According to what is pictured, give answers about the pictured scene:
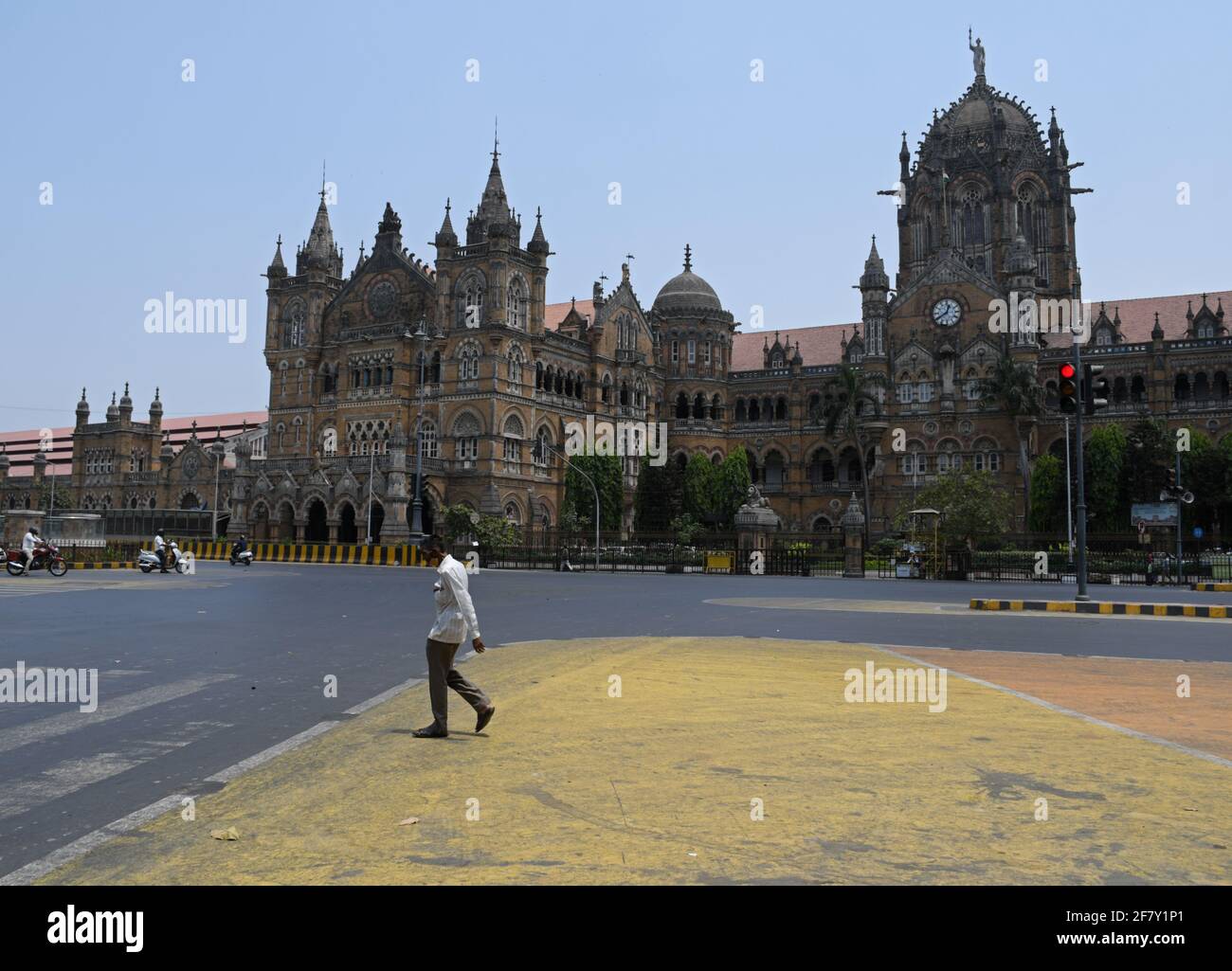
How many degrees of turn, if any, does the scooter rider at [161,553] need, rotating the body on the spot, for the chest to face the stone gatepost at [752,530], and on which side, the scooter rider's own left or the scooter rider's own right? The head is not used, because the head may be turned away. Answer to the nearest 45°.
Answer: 0° — they already face it

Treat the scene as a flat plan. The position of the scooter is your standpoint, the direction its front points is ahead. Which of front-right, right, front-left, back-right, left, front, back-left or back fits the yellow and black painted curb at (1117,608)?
front-right

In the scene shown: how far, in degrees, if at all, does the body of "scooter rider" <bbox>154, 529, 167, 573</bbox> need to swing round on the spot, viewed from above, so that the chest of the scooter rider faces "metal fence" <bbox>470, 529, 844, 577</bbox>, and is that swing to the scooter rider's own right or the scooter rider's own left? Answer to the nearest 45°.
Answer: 0° — they already face it

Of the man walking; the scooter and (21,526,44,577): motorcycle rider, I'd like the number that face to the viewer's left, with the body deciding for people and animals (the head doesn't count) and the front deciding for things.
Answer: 1

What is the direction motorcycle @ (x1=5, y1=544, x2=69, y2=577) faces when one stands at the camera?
facing to the right of the viewer

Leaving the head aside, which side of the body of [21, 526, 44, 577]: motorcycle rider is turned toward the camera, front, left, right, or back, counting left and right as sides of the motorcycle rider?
right

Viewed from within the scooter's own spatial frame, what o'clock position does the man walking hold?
The man walking is roughly at 3 o'clock from the scooter.

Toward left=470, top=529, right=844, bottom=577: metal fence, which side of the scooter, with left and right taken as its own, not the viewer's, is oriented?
front

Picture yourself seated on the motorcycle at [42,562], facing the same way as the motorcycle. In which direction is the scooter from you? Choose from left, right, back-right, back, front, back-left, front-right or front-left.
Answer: front-left
